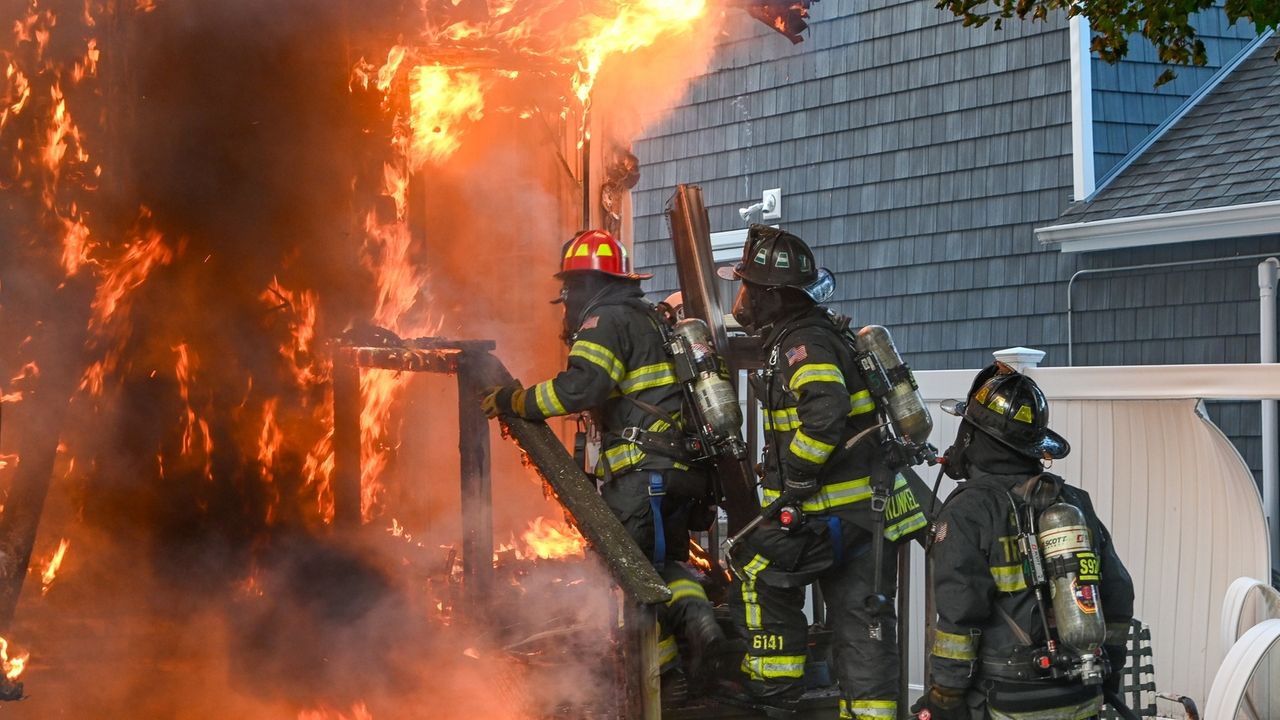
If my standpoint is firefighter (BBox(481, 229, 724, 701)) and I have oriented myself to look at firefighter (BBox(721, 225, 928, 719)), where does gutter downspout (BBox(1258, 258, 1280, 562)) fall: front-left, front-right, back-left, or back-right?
front-left

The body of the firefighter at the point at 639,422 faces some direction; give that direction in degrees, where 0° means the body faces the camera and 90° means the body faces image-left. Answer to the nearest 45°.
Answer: approximately 90°

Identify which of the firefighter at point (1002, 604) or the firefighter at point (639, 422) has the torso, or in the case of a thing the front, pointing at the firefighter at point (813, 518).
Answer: the firefighter at point (1002, 604)

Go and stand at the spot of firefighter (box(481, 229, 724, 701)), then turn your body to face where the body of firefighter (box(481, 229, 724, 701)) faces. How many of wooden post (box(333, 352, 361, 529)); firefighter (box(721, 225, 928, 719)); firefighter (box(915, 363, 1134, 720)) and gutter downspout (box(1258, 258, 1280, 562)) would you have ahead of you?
1

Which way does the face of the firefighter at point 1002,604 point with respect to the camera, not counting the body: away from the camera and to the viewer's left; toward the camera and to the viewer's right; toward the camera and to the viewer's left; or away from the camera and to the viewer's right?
away from the camera and to the viewer's left

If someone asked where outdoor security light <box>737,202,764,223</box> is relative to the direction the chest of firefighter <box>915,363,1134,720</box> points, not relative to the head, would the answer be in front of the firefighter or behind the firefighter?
in front

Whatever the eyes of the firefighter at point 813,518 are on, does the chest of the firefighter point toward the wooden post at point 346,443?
yes

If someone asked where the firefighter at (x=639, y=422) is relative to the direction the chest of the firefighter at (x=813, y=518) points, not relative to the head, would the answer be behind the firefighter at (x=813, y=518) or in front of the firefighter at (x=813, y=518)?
in front

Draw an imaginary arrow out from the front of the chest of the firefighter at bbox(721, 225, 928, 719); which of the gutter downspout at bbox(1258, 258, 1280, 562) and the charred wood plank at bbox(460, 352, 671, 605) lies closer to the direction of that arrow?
the charred wood plank

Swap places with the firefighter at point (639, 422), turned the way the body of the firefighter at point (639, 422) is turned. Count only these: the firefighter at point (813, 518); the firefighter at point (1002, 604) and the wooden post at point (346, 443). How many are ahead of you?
1

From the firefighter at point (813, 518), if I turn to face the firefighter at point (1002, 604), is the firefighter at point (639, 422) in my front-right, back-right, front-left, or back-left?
back-right

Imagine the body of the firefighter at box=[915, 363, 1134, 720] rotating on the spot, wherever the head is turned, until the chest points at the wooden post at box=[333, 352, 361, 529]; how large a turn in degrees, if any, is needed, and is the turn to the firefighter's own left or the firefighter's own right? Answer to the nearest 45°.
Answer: approximately 45° to the firefighter's own left

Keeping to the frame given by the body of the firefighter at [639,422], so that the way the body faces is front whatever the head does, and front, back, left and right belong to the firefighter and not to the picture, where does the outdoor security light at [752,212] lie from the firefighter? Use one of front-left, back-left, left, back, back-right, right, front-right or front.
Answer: right

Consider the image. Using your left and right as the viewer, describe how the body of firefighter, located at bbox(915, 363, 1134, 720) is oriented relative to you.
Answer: facing away from the viewer and to the left of the viewer

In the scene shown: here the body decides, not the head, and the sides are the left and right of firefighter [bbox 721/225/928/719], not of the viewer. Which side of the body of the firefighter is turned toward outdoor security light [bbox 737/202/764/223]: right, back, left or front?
right

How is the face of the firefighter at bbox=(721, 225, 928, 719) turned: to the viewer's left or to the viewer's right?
to the viewer's left

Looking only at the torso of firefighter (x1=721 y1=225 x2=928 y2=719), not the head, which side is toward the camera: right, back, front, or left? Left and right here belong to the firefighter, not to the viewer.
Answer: left

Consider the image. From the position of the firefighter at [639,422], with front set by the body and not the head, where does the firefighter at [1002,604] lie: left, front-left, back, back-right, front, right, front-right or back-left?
back-left

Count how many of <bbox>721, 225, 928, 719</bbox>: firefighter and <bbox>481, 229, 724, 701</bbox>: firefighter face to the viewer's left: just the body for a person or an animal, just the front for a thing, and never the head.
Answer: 2

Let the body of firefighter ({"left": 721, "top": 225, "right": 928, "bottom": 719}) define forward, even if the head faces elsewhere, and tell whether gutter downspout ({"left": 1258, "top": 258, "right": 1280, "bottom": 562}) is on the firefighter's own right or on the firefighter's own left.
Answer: on the firefighter's own right
